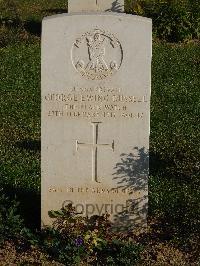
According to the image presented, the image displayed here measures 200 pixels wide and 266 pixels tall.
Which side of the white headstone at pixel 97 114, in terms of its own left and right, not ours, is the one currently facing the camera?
front
